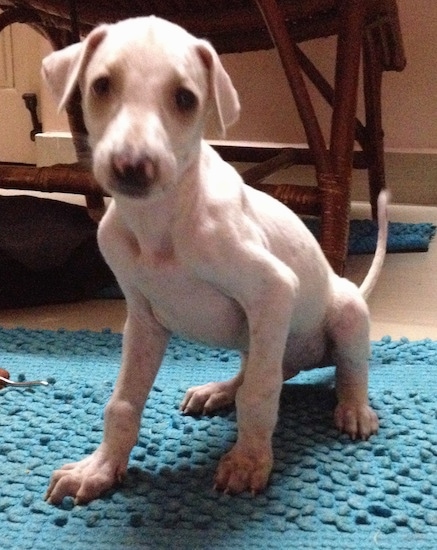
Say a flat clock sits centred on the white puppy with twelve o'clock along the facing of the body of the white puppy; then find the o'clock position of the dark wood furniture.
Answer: The dark wood furniture is roughly at 5 o'clock from the white puppy.

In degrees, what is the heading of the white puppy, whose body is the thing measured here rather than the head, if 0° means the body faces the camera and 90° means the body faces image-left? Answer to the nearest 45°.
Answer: approximately 45°

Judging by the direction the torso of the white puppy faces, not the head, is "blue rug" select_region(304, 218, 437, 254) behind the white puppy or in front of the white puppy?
behind
